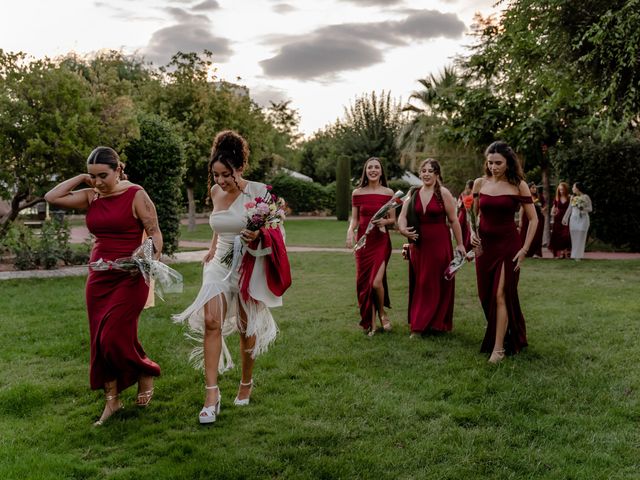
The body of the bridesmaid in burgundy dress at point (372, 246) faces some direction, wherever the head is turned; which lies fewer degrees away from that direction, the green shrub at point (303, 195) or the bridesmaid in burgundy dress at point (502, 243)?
the bridesmaid in burgundy dress

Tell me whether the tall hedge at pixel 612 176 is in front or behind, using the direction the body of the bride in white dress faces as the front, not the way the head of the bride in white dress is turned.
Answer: behind

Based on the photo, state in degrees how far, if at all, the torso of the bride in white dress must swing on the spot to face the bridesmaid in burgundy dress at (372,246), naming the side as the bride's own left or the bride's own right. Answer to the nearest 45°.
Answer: approximately 180°

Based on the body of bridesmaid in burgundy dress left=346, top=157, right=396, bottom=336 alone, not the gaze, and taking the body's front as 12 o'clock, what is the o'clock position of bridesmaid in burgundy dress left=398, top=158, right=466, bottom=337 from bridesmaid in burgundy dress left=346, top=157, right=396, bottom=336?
bridesmaid in burgundy dress left=398, top=158, right=466, bottom=337 is roughly at 10 o'clock from bridesmaid in burgundy dress left=346, top=157, right=396, bottom=336.

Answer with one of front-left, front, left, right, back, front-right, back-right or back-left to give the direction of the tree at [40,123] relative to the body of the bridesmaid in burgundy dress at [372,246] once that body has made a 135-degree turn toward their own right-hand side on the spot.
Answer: front

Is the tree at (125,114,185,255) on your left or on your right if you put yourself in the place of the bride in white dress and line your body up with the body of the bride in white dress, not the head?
on your right

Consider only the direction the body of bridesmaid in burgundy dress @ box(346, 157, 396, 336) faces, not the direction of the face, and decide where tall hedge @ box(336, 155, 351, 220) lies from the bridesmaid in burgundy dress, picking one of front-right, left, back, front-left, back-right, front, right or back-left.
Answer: back

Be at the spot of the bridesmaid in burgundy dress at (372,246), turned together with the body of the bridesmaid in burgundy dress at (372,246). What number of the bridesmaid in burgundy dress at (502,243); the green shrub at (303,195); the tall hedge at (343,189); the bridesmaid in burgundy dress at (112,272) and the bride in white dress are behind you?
2

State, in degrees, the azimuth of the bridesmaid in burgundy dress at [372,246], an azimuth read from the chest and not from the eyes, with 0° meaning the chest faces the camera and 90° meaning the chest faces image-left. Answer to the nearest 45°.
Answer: approximately 0°

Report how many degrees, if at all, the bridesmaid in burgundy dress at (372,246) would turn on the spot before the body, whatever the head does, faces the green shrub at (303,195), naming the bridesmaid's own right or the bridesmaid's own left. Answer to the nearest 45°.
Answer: approximately 180°

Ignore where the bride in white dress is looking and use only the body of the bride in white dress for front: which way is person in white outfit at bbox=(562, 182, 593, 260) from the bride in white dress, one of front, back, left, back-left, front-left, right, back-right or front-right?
back

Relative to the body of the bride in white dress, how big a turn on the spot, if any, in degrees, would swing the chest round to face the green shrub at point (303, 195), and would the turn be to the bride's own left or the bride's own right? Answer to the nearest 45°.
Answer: approximately 135° to the bride's own right

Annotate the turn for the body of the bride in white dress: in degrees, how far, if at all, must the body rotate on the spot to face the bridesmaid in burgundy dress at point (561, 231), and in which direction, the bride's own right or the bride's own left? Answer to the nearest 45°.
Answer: approximately 180°
